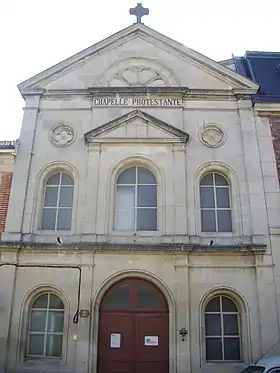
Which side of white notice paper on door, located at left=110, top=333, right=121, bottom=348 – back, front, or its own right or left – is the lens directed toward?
front

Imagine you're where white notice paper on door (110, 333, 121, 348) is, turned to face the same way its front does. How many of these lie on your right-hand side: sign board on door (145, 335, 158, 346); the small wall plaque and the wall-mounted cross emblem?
1

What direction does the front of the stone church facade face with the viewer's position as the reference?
facing the viewer

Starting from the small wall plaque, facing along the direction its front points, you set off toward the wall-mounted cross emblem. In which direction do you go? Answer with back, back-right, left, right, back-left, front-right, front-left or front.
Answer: left

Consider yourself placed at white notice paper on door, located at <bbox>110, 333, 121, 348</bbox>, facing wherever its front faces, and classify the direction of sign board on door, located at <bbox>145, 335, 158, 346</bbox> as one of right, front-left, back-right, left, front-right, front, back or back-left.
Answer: left

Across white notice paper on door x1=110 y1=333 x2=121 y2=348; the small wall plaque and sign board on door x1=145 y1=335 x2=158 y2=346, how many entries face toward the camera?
3

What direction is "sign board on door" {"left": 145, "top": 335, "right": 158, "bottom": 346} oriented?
toward the camera

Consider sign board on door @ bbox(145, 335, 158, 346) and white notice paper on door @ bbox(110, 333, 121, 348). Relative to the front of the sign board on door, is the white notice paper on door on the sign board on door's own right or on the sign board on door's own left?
on the sign board on door's own right

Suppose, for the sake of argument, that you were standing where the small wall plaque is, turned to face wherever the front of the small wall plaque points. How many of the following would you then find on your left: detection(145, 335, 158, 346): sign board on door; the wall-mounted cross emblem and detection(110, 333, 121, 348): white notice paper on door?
3

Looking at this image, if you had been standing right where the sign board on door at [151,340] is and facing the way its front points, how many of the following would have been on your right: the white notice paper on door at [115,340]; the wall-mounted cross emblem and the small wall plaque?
2

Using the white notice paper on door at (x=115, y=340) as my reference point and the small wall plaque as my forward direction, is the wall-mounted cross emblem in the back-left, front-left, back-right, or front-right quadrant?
back-left

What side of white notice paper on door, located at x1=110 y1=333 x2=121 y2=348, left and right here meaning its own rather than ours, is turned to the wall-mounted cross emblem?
left

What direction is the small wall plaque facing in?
toward the camera
